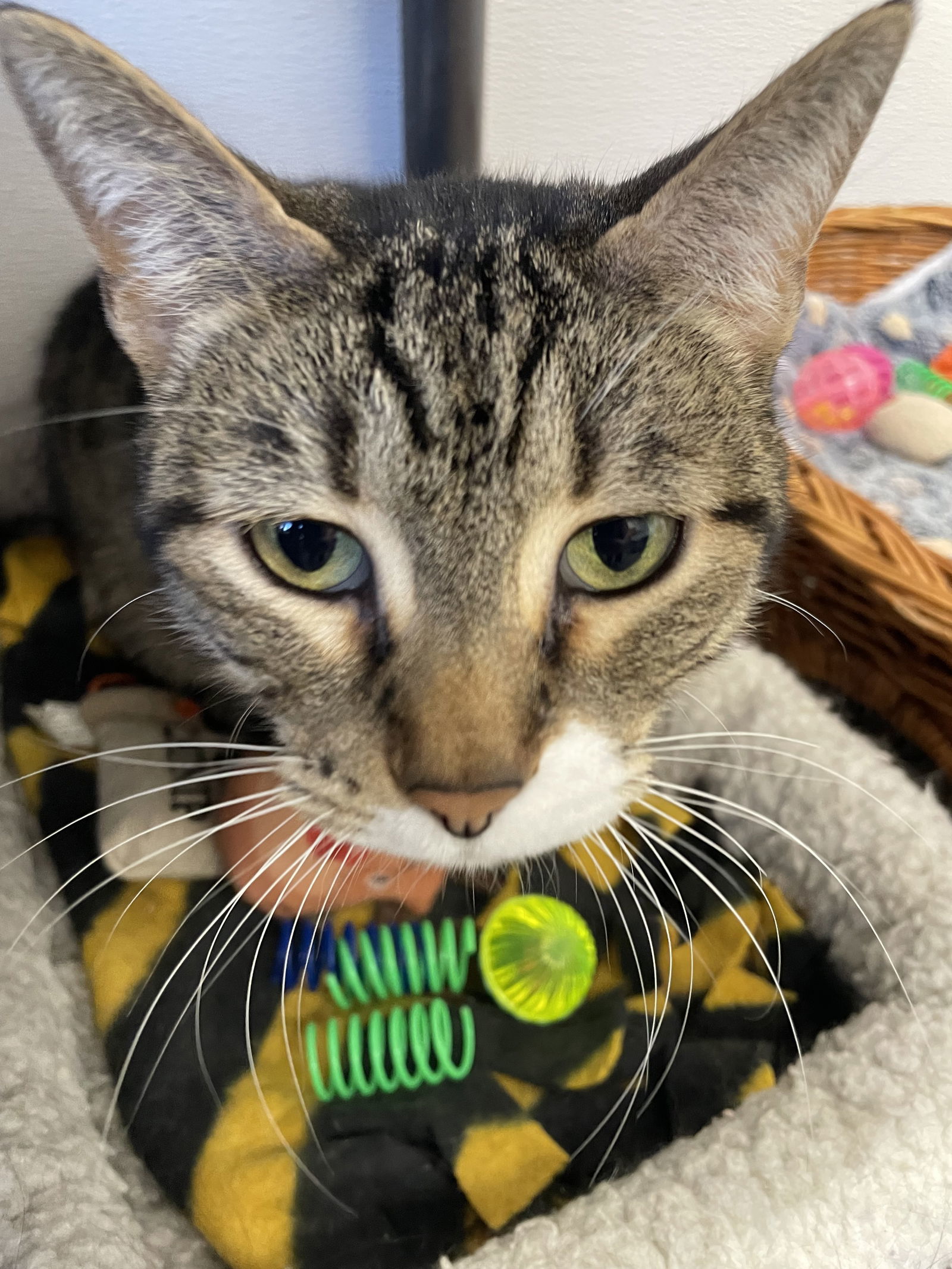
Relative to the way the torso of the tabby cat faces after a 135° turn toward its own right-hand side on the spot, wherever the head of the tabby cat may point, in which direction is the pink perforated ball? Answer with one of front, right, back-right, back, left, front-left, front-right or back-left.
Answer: right

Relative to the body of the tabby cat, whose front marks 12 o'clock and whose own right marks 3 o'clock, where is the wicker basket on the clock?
The wicker basket is roughly at 8 o'clock from the tabby cat.

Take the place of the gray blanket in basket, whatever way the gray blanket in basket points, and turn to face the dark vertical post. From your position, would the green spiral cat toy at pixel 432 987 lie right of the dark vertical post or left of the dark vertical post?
left

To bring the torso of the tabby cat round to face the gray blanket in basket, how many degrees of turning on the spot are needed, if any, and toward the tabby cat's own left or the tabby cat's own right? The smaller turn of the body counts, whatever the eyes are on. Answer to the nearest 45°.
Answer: approximately 135° to the tabby cat's own left

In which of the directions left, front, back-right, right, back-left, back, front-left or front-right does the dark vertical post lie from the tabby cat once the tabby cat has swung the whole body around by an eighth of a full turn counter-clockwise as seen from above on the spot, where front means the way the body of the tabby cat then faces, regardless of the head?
back-left

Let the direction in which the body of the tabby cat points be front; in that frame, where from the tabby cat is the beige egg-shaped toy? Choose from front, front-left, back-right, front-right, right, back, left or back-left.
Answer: back-left

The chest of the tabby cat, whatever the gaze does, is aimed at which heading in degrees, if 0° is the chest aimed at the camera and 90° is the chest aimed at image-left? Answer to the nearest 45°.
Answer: approximately 0°
